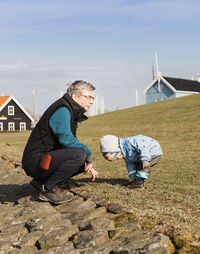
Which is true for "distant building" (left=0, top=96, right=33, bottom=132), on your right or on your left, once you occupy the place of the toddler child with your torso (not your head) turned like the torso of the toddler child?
on your right

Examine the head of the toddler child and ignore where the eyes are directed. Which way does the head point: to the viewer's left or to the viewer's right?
to the viewer's left

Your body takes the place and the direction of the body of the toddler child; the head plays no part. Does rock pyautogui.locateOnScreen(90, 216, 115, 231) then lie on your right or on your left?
on your left

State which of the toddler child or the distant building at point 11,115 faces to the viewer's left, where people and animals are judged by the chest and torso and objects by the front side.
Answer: the toddler child

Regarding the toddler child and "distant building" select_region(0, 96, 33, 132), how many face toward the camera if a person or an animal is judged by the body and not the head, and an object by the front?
1

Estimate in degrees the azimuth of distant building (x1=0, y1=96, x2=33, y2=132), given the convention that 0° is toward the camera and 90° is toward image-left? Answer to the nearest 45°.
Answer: approximately 0°

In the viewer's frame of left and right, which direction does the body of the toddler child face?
facing to the left of the viewer

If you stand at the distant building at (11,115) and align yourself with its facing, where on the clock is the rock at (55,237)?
The rock is roughly at 12 o'clock from the distant building.

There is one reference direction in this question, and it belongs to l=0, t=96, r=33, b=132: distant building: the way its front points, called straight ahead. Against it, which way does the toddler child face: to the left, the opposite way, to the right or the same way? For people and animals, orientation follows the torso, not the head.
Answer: to the right

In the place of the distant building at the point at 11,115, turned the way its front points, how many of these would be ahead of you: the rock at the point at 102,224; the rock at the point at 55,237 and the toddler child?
3

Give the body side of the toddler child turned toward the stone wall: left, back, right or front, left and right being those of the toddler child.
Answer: left

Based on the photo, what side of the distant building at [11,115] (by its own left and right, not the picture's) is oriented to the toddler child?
front
